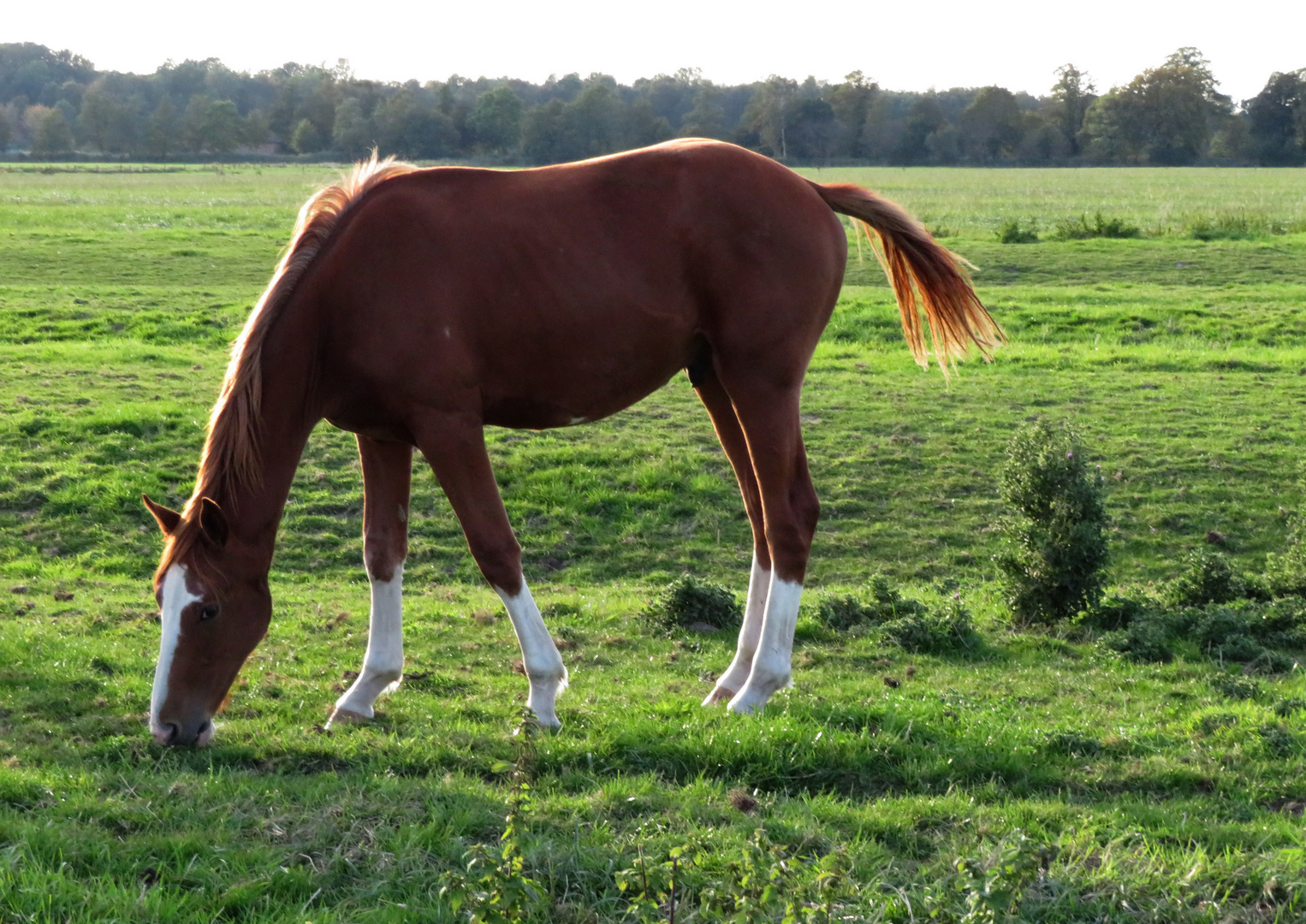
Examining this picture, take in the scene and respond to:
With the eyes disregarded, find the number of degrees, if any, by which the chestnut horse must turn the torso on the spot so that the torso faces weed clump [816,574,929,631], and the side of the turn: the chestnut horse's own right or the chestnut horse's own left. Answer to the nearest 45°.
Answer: approximately 135° to the chestnut horse's own right

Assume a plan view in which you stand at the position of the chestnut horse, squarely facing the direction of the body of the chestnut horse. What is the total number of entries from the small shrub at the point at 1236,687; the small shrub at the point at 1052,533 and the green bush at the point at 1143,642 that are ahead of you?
0

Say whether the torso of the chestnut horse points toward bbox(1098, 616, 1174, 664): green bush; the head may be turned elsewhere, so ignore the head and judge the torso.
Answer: no

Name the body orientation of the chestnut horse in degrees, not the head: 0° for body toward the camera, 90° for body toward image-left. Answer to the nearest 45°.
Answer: approximately 90°

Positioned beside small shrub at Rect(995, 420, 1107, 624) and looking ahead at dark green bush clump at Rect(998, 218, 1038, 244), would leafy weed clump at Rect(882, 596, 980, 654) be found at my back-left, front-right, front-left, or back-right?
back-left

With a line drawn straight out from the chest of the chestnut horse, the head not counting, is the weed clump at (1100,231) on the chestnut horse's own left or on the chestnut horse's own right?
on the chestnut horse's own right

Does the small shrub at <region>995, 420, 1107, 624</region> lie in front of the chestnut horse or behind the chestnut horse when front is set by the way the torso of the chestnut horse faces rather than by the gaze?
behind

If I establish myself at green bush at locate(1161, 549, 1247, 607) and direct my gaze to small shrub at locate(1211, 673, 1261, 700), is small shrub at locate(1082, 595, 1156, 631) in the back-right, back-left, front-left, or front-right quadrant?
front-right

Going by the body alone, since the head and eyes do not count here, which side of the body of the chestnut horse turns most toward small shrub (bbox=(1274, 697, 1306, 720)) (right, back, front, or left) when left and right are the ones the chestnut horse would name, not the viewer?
back

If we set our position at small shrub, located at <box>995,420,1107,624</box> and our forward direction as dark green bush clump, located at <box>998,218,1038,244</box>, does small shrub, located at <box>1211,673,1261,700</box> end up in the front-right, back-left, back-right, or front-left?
back-right

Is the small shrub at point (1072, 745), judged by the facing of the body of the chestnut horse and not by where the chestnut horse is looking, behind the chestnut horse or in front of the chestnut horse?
behind

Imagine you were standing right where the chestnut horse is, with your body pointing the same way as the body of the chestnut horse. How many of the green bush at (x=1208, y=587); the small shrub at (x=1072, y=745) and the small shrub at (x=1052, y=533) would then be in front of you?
0

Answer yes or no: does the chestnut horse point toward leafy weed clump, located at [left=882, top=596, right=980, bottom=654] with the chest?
no
